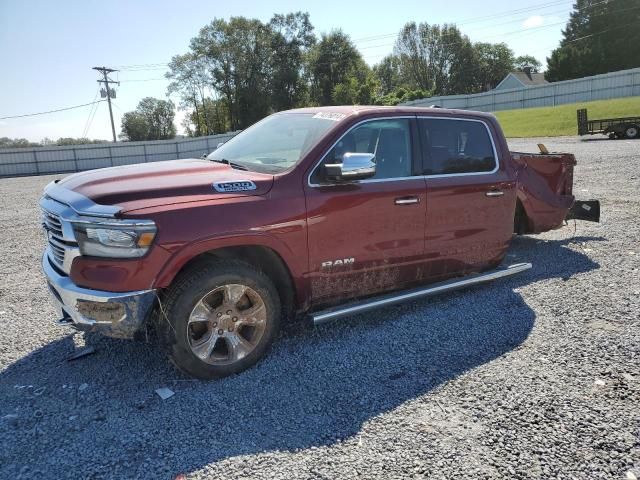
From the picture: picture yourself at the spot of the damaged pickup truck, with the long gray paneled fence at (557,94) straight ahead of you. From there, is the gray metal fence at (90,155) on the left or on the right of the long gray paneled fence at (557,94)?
left

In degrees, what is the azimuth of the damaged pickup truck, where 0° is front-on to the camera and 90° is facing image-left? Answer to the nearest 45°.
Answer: approximately 45°

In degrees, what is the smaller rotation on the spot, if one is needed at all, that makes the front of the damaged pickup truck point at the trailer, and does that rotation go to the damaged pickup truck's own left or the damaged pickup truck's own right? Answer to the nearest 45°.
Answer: approximately 180°

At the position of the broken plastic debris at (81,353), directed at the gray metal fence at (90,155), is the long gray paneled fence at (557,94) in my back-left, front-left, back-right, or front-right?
front-right
